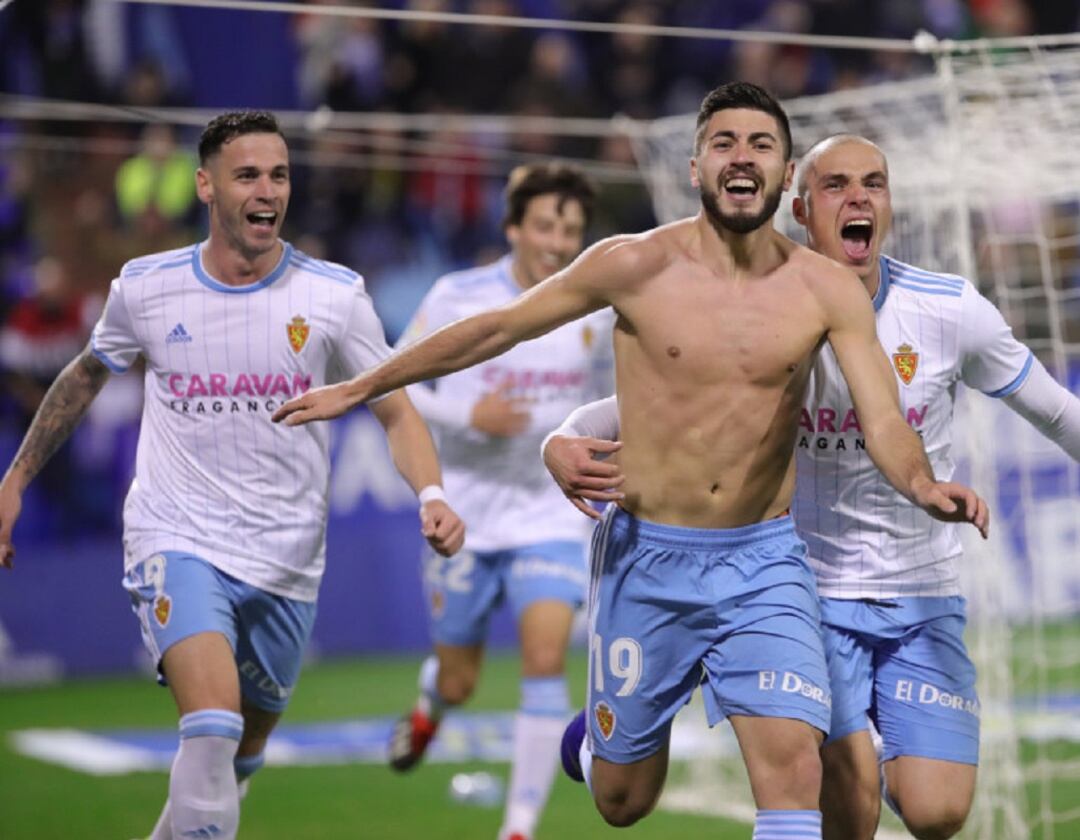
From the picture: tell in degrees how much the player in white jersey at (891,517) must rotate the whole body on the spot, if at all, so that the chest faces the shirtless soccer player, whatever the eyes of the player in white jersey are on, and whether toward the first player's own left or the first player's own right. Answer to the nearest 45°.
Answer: approximately 45° to the first player's own right

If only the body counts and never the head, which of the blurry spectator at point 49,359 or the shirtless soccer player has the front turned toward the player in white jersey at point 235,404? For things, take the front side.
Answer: the blurry spectator

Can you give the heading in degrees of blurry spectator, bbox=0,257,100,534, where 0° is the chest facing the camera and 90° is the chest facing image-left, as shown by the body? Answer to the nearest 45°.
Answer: approximately 0°

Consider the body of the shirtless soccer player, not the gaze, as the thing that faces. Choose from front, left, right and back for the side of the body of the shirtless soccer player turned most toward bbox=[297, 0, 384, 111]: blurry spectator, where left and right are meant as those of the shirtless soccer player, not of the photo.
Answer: back

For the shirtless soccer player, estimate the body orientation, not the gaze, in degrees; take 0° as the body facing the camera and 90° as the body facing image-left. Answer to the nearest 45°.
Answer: approximately 0°
